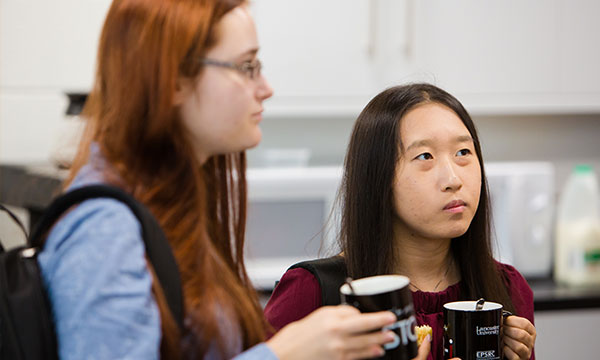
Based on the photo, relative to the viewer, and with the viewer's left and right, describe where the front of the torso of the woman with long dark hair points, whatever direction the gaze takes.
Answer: facing the viewer and to the right of the viewer

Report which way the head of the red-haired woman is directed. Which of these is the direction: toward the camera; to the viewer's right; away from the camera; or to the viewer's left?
to the viewer's right

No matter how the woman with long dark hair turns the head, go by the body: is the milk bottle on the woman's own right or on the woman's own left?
on the woman's own left

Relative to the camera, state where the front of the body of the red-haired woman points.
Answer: to the viewer's right

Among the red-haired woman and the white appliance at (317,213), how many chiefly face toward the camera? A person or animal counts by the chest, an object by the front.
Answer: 1

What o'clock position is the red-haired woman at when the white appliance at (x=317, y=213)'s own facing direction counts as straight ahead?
The red-haired woman is roughly at 12 o'clock from the white appliance.

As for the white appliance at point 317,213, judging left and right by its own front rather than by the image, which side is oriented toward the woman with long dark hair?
front

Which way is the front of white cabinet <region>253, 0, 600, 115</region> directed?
toward the camera

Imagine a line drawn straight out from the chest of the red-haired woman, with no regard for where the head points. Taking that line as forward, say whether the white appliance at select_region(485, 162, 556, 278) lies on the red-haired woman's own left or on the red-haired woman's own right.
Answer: on the red-haired woman's own left

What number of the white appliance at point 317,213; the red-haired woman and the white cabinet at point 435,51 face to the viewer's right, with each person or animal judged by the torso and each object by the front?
1

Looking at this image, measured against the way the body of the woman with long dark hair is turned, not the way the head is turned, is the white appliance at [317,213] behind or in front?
behind

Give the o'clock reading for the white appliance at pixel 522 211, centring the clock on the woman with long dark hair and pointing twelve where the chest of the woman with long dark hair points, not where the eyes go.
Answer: The white appliance is roughly at 8 o'clock from the woman with long dark hair.

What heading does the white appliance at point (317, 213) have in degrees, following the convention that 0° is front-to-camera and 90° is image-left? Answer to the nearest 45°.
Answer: approximately 0°
